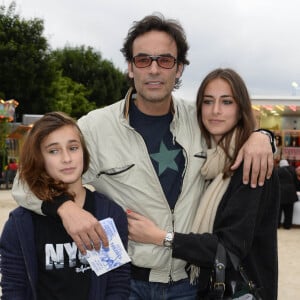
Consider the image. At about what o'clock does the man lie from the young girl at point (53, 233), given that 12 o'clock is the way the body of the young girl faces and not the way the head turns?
The man is roughly at 8 o'clock from the young girl.

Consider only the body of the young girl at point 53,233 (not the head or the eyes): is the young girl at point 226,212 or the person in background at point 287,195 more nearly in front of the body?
the young girl

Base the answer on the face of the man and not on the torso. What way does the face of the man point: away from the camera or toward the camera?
toward the camera

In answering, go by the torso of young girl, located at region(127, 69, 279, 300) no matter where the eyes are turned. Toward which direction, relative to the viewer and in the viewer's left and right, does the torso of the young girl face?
facing the viewer and to the left of the viewer

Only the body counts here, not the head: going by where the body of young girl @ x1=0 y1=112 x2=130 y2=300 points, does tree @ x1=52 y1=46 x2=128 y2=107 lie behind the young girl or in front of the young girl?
behind

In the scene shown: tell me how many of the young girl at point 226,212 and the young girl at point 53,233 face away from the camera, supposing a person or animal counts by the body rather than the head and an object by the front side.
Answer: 0

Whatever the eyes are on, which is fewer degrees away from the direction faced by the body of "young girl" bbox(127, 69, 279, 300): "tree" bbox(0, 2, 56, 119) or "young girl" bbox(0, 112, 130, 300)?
the young girl

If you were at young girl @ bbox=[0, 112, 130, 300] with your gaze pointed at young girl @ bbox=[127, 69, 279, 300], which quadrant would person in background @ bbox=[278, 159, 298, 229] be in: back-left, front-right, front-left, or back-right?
front-left

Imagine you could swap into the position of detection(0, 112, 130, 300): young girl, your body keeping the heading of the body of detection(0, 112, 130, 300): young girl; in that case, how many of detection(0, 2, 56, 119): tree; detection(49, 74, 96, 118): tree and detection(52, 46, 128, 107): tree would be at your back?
3

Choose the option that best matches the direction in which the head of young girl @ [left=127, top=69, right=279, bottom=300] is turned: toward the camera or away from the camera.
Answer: toward the camera

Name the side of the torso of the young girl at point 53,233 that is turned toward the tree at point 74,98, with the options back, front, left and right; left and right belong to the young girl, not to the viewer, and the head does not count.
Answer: back

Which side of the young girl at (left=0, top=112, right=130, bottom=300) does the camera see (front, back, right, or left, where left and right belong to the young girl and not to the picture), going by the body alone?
front

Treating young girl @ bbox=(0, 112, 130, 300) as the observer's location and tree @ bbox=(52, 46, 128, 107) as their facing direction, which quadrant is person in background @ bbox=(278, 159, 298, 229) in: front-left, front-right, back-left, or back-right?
front-right

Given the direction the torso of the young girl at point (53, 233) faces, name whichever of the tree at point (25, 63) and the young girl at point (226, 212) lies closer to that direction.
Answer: the young girl
